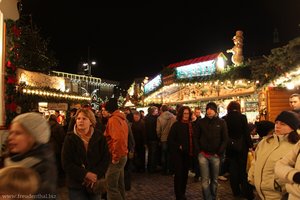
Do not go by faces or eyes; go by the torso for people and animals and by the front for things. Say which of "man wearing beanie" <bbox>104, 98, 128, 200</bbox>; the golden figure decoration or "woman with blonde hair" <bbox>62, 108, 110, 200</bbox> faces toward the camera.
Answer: the woman with blonde hair

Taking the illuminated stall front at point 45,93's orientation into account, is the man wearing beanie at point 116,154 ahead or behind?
ahead

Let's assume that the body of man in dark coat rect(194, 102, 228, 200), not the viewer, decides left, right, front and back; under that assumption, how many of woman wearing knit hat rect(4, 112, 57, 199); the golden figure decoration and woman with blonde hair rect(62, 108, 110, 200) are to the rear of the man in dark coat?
1

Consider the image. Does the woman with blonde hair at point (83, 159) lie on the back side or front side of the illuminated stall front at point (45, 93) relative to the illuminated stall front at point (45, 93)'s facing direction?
on the front side

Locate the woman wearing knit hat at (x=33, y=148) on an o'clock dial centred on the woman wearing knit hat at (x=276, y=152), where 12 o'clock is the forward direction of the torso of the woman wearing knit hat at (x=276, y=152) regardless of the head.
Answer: the woman wearing knit hat at (x=33, y=148) is roughly at 12 o'clock from the woman wearing knit hat at (x=276, y=152).

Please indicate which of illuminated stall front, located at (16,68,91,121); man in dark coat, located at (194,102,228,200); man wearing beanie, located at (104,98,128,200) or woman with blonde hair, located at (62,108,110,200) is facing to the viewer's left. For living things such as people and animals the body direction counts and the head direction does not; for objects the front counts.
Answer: the man wearing beanie

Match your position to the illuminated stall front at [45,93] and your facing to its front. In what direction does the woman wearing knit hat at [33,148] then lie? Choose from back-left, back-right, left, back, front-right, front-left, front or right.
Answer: front-right

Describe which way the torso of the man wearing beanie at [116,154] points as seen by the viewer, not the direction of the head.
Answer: to the viewer's left

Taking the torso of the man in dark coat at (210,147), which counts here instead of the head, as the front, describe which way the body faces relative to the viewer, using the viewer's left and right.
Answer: facing the viewer
